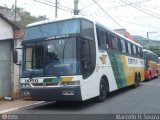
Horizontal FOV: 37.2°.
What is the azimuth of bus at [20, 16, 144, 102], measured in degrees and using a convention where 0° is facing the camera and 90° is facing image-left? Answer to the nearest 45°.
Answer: approximately 45°

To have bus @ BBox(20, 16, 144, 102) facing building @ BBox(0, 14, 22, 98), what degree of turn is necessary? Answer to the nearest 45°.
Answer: approximately 90° to its right
